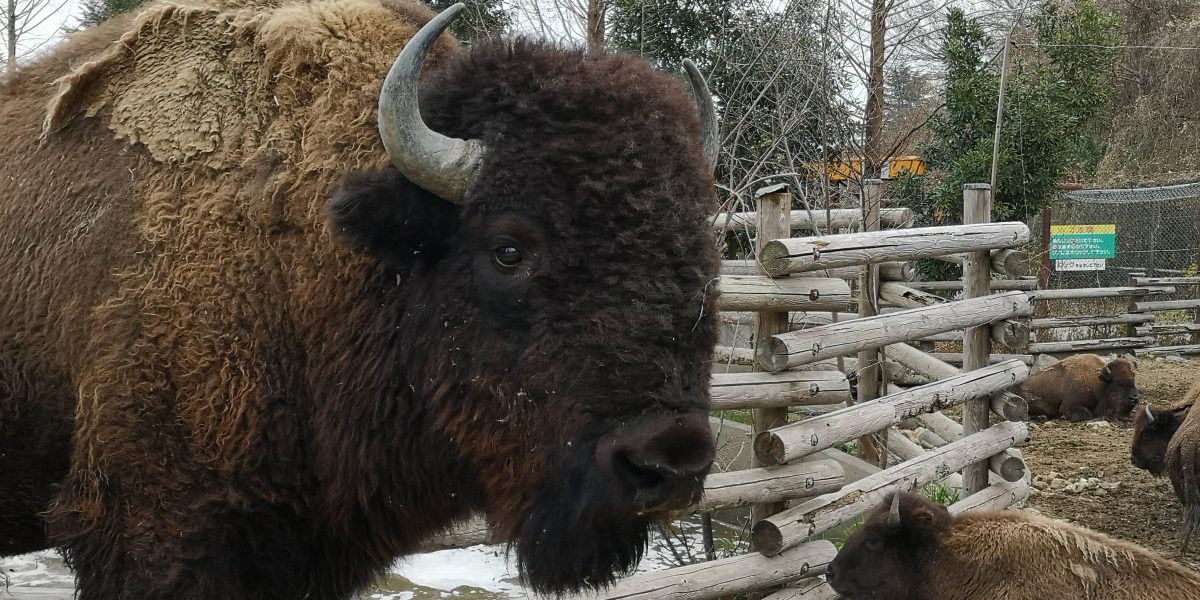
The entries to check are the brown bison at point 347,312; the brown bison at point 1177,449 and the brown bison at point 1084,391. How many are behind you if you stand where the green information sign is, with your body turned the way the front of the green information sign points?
0

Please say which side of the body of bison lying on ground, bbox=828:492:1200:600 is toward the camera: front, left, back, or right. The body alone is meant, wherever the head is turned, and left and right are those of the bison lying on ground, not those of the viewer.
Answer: left

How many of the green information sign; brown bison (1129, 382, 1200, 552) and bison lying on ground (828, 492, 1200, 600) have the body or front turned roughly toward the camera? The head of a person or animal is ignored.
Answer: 1

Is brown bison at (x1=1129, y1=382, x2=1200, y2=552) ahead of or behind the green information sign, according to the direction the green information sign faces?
ahead

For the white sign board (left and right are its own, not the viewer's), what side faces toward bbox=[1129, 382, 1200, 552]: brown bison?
front

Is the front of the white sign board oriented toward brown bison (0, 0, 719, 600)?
yes

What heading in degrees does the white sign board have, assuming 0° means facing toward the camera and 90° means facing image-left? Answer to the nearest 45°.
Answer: approximately 0°

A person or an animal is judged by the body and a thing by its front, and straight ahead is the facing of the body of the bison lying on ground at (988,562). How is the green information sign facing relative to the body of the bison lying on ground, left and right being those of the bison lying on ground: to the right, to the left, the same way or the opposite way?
to the left

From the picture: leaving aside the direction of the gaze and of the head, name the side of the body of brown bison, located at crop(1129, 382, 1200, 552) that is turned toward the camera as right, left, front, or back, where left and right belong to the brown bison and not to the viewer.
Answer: left

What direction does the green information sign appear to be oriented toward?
toward the camera

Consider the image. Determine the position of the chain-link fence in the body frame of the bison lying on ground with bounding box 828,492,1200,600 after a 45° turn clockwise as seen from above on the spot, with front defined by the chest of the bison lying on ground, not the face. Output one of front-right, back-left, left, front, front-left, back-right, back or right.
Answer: front-right

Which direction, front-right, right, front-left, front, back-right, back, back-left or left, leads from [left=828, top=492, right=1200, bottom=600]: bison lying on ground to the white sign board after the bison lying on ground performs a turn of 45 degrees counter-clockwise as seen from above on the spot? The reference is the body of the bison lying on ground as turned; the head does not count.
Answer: back-right

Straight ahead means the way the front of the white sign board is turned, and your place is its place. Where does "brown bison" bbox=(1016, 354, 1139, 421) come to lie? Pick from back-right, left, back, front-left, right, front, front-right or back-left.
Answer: front

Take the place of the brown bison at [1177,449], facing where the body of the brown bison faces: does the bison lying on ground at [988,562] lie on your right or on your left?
on your left

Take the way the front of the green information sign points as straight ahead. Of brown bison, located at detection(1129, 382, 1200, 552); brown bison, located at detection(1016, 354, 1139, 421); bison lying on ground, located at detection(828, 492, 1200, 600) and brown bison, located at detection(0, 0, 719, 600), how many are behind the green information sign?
0

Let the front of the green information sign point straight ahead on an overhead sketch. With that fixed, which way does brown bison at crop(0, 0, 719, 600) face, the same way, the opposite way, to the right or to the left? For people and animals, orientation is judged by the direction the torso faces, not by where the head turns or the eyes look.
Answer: to the left

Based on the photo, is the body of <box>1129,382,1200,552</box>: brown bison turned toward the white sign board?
no

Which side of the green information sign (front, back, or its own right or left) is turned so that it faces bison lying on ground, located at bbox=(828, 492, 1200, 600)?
front
